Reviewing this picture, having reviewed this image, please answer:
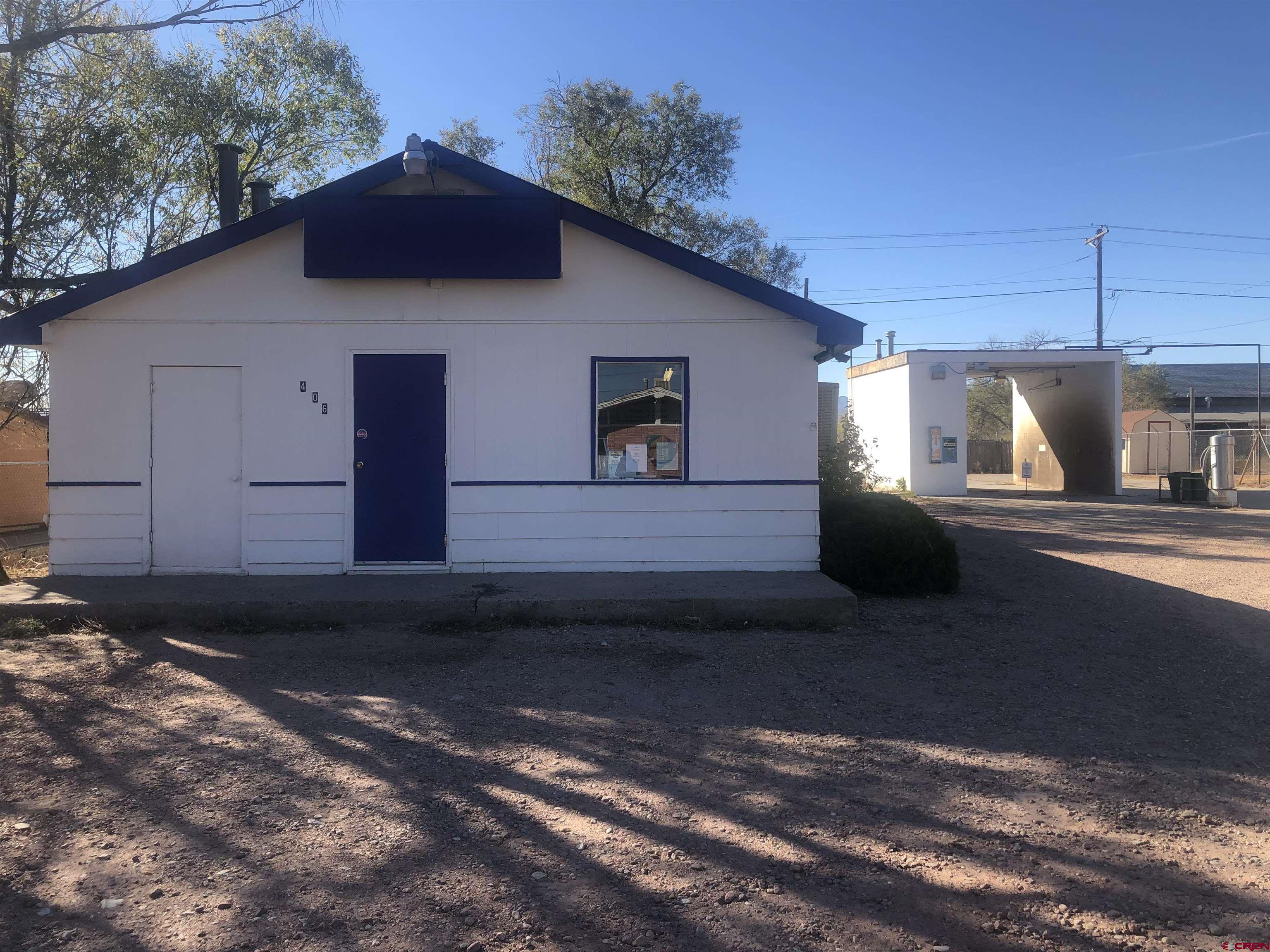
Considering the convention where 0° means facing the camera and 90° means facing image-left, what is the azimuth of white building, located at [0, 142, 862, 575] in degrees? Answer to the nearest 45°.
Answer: approximately 0°

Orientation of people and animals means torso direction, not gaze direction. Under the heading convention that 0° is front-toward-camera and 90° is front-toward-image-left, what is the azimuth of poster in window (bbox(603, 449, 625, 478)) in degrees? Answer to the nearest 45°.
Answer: approximately 0°

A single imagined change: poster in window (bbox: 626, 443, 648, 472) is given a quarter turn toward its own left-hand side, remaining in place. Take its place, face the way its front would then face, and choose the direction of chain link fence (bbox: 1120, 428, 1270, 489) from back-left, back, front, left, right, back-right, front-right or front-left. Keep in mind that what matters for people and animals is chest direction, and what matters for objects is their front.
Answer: front-left

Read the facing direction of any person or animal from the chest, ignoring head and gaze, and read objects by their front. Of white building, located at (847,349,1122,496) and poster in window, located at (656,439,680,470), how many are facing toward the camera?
2

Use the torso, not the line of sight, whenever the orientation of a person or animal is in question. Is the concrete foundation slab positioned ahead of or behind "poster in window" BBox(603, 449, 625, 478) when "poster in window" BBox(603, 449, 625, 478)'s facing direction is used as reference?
ahead

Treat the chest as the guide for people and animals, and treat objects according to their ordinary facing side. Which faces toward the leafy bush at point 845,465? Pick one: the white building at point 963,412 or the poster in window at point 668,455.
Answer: the white building
